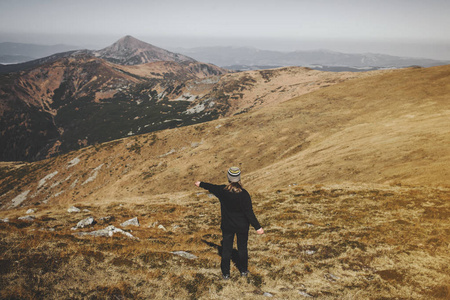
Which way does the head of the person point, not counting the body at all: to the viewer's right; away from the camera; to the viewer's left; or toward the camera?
away from the camera

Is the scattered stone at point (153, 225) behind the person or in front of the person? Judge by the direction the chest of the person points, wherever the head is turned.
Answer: in front

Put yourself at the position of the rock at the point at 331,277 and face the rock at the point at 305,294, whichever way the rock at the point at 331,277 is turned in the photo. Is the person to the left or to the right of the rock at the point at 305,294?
right

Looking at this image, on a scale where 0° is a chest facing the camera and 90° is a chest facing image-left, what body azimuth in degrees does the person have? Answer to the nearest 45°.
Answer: approximately 180°

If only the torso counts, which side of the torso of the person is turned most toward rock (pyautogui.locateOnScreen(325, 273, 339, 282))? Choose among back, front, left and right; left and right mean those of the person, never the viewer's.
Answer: right
